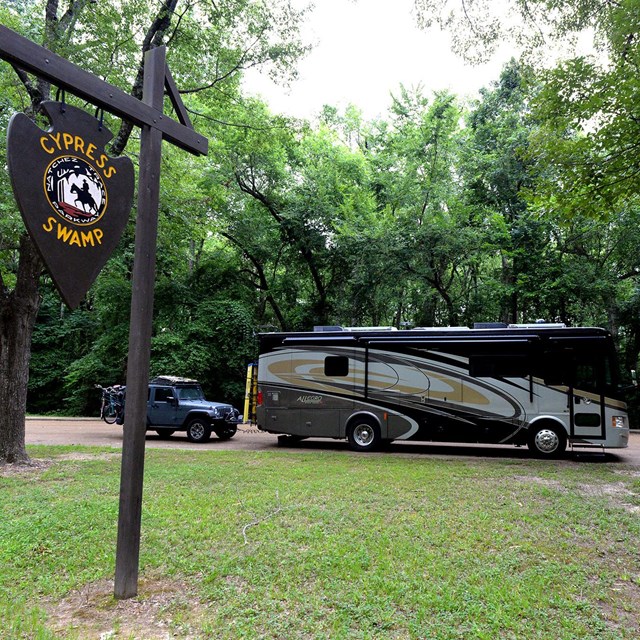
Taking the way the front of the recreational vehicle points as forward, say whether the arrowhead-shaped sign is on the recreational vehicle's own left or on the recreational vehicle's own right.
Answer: on the recreational vehicle's own right

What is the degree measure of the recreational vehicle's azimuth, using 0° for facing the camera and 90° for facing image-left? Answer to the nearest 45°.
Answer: approximately 270°

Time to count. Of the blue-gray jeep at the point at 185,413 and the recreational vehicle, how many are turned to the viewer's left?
0

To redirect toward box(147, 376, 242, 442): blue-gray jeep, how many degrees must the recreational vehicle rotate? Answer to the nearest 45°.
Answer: approximately 180°

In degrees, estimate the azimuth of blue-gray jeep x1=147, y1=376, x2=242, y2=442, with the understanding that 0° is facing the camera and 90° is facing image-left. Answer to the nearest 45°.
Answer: approximately 315°

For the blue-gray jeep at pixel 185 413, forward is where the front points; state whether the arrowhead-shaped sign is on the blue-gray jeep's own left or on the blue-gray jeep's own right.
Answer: on the blue-gray jeep's own right

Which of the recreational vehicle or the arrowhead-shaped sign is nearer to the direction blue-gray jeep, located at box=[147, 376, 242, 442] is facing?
the recreational vehicle

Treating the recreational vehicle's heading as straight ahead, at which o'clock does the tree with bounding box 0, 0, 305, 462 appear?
The tree is roughly at 5 o'clock from the recreational vehicle.

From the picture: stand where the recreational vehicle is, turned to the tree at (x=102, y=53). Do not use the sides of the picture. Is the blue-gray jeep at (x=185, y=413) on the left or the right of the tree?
right
